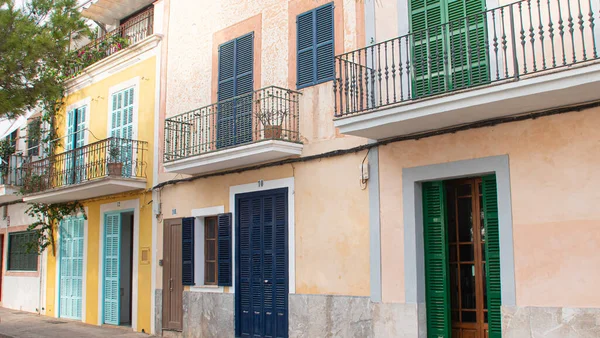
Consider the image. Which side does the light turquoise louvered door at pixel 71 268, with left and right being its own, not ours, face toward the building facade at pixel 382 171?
left

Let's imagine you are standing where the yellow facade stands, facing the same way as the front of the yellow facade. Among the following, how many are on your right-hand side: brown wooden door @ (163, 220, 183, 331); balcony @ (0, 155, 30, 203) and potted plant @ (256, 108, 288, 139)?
1

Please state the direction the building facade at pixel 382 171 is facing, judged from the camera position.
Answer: facing the viewer and to the left of the viewer

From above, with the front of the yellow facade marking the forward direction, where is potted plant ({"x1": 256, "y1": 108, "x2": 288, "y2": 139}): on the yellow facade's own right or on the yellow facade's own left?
on the yellow facade's own left

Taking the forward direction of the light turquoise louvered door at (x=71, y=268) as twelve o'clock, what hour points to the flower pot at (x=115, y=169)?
The flower pot is roughly at 10 o'clock from the light turquoise louvered door.

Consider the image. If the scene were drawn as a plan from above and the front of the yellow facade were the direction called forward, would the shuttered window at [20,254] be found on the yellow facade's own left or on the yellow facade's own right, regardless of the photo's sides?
on the yellow facade's own right

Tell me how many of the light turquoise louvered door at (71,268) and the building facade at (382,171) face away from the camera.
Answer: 0

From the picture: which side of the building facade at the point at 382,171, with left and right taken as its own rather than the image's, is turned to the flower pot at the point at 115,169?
right

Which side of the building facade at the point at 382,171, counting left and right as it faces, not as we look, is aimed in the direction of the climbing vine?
right

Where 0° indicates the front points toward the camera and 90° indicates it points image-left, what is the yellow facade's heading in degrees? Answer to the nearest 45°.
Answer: approximately 45°

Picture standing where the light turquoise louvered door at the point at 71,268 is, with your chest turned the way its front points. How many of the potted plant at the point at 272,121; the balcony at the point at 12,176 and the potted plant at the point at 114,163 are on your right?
1

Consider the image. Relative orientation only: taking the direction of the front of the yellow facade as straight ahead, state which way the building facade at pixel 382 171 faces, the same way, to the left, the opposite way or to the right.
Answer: the same way
